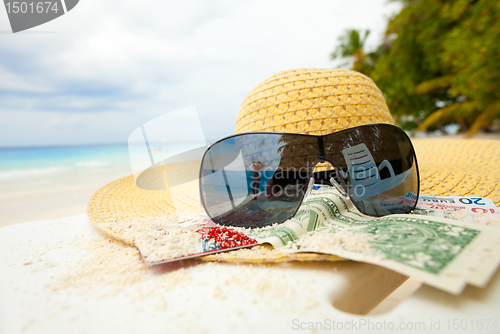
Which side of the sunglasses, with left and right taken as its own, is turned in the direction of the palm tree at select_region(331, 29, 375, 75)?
back

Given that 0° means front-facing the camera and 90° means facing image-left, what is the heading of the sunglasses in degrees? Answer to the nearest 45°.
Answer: approximately 0°
